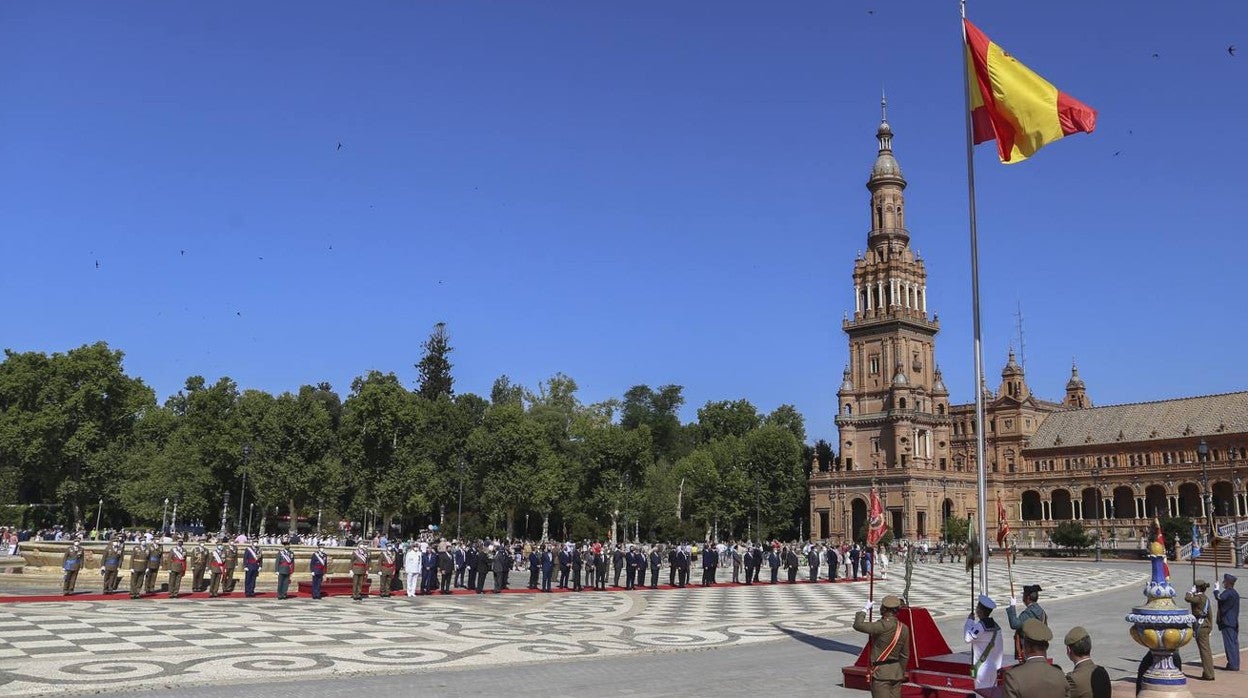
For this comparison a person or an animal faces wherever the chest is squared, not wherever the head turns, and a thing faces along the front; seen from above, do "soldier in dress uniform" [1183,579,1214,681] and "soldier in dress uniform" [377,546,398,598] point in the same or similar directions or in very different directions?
very different directions

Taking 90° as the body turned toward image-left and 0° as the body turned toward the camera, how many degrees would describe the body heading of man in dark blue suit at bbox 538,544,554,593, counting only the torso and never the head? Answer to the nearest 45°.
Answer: approximately 315°

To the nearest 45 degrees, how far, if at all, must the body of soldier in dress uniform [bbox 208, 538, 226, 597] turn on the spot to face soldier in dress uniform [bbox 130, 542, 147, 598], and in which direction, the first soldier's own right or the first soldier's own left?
approximately 135° to the first soldier's own right

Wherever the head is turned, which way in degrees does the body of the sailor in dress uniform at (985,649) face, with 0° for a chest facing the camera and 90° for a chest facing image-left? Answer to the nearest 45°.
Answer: approximately 135°

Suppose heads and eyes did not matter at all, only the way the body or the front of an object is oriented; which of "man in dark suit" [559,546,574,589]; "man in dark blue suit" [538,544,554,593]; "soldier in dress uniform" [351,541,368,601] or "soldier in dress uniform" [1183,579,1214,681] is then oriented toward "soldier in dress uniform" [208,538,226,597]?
"soldier in dress uniform" [1183,579,1214,681]

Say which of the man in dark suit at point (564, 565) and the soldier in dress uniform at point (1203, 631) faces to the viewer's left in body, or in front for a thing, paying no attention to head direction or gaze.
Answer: the soldier in dress uniform at point (1203, 631)

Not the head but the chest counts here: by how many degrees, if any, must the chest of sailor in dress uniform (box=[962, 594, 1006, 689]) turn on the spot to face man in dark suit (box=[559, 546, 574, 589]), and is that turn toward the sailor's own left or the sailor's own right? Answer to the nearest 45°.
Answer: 0° — they already face them

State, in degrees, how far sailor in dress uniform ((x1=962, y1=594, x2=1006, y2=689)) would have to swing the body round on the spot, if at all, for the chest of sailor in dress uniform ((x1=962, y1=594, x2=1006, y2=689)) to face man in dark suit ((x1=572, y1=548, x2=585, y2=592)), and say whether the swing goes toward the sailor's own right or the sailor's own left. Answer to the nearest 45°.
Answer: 0° — they already face them

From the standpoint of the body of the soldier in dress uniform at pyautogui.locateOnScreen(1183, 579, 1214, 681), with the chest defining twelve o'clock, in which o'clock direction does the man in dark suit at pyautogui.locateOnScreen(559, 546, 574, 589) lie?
the man in dark suit at pyautogui.locateOnScreen(559, 546, 574, 589) is roughly at 1 o'clock from the soldier in dress uniform at pyautogui.locateOnScreen(1183, 579, 1214, 681).

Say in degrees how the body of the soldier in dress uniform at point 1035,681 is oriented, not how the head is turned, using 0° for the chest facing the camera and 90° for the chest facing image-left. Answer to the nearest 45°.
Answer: approximately 180°
